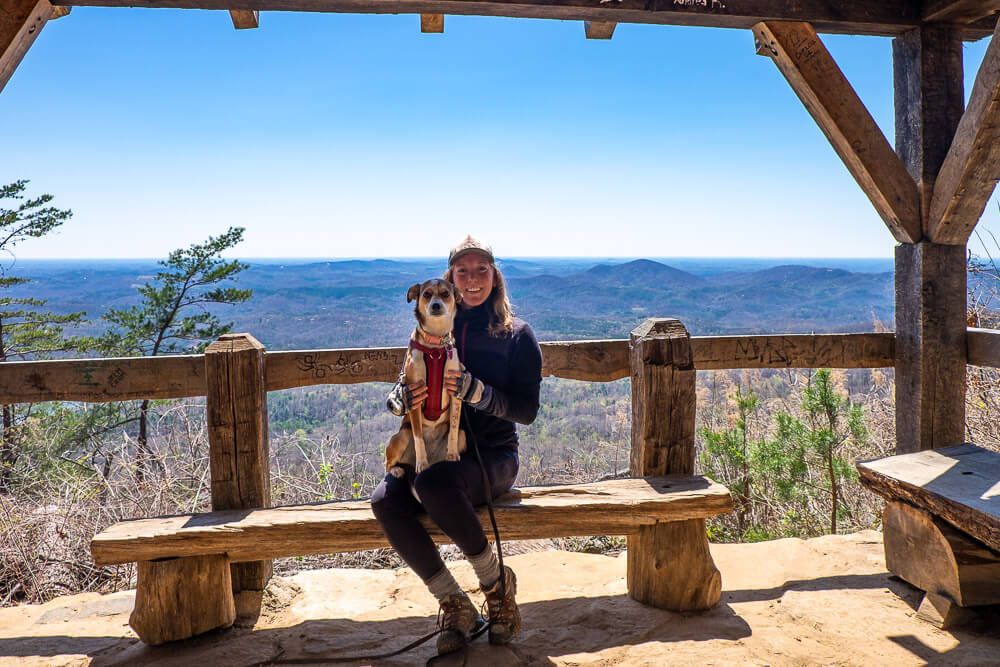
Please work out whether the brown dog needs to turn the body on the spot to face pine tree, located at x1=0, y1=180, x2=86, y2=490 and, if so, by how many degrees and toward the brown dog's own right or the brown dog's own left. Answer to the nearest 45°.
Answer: approximately 135° to the brown dog's own right

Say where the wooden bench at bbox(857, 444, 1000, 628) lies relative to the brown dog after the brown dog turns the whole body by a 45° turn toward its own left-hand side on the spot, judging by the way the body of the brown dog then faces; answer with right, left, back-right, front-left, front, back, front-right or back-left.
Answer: front-left

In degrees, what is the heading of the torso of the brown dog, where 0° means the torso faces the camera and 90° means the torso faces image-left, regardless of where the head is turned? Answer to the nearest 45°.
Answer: approximately 0°

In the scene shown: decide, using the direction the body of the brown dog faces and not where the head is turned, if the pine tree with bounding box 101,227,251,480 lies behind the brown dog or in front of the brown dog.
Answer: behind
